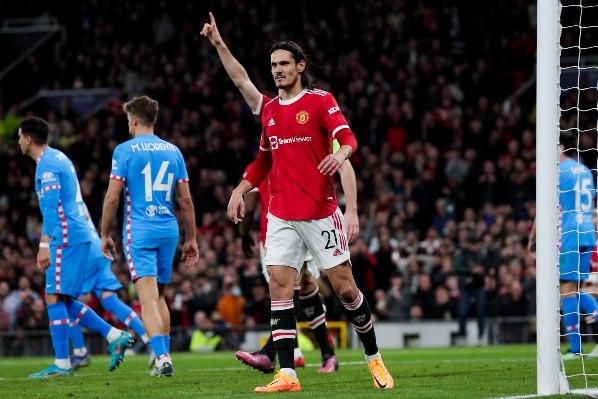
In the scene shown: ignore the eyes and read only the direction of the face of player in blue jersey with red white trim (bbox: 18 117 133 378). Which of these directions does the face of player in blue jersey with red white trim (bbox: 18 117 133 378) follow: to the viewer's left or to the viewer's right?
to the viewer's left

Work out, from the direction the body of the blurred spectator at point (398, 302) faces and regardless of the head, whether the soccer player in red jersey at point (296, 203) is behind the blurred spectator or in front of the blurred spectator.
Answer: in front

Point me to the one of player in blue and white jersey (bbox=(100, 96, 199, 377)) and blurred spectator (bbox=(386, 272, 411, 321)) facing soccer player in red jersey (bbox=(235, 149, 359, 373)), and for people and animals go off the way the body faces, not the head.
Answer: the blurred spectator

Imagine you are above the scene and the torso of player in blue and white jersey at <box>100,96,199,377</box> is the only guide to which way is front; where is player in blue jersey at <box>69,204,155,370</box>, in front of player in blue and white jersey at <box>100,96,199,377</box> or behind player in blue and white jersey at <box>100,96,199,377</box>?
in front

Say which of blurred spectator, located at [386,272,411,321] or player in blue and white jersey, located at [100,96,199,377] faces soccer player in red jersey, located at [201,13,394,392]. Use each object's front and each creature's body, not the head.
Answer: the blurred spectator

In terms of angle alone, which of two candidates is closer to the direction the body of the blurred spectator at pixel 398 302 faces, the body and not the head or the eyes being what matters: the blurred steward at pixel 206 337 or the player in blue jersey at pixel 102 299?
the player in blue jersey

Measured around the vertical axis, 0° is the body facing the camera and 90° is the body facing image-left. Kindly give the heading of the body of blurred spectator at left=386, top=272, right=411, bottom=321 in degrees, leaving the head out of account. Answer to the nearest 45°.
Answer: approximately 0°

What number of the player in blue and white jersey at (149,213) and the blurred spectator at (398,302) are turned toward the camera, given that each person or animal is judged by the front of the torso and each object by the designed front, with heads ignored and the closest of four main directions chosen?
1

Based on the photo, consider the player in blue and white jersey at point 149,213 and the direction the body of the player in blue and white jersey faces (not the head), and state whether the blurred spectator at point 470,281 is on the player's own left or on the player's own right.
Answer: on the player's own right

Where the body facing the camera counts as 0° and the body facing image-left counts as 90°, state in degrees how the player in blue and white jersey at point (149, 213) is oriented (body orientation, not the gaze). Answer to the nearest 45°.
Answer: approximately 135°

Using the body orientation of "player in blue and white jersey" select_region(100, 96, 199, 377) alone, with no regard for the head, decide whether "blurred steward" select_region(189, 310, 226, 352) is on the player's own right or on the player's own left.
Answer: on the player's own right
